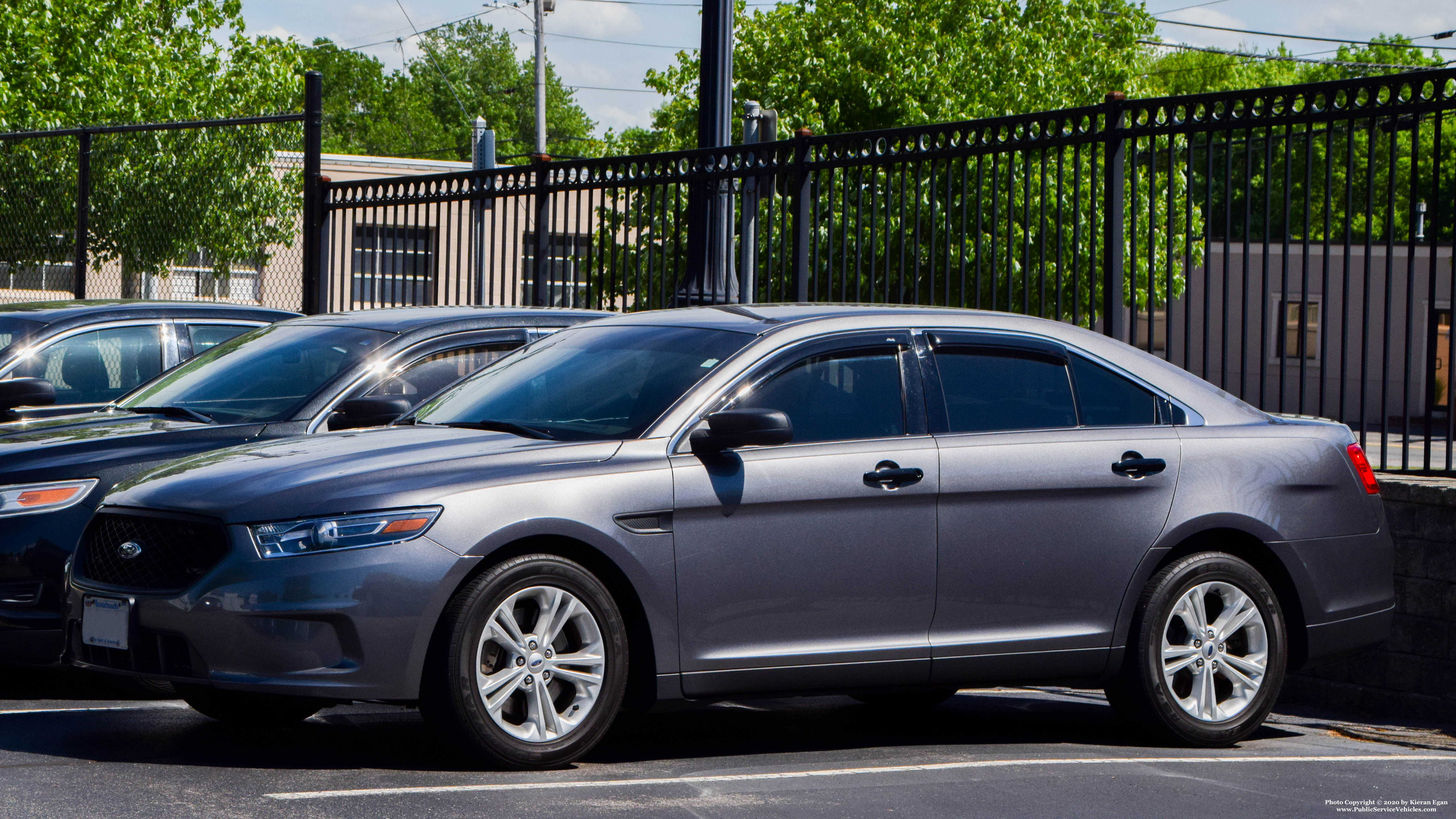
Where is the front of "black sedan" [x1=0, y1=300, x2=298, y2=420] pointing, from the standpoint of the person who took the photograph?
facing the viewer and to the left of the viewer

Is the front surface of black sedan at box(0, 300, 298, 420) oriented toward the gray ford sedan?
no

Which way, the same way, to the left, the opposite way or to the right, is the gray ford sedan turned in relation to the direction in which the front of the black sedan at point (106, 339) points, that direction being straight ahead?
the same way

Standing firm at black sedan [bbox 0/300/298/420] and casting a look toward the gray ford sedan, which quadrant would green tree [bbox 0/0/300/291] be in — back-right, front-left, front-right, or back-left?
back-left

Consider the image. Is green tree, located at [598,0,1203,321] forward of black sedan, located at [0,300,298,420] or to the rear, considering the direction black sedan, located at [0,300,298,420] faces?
to the rear

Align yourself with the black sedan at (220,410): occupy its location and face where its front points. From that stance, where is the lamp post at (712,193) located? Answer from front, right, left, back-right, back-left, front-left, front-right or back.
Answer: back

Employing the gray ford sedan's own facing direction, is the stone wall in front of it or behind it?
behind

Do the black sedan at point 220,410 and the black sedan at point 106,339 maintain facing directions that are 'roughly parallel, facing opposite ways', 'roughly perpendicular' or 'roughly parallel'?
roughly parallel

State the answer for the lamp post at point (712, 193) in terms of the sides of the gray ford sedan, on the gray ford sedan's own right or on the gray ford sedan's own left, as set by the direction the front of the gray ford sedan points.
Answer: on the gray ford sedan's own right

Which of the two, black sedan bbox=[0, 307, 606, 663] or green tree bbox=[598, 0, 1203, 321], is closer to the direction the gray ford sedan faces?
the black sedan

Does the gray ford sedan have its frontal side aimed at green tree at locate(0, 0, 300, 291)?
no

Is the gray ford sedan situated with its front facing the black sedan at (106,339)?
no

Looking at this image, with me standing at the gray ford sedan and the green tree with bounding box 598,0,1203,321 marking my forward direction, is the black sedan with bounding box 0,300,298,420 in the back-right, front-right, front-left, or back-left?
front-left

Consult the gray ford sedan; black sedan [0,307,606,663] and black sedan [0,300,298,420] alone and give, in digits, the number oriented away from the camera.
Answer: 0

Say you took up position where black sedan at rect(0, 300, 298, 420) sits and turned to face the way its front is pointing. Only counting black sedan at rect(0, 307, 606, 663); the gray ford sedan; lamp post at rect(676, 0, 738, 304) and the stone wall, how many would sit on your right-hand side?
0
